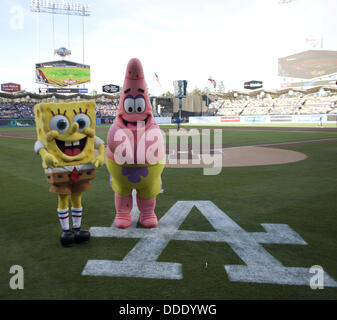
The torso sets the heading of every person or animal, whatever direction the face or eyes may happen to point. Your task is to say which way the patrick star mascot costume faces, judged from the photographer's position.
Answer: facing the viewer
